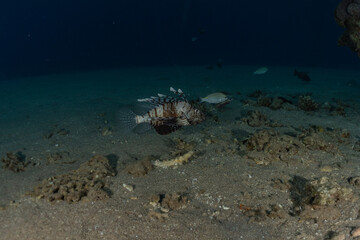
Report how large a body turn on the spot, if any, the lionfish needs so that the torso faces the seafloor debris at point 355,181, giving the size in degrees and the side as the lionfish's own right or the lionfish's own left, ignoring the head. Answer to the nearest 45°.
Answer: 0° — it already faces it

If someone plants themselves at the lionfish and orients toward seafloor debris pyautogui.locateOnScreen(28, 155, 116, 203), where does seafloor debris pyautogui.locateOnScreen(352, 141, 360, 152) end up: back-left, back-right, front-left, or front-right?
back-left

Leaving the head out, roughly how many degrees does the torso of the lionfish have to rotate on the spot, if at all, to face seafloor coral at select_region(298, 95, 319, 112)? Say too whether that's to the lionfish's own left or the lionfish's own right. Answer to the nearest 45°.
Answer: approximately 45° to the lionfish's own left

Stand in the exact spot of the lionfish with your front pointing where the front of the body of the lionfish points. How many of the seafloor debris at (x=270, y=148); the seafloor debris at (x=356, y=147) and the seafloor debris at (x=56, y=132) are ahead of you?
2

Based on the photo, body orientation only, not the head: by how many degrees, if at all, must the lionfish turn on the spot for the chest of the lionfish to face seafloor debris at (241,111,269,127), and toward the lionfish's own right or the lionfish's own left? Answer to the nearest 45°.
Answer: approximately 45° to the lionfish's own left

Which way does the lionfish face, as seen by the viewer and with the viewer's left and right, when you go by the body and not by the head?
facing to the right of the viewer

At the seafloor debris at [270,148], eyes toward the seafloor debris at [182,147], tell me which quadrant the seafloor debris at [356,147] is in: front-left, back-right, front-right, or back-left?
back-right
